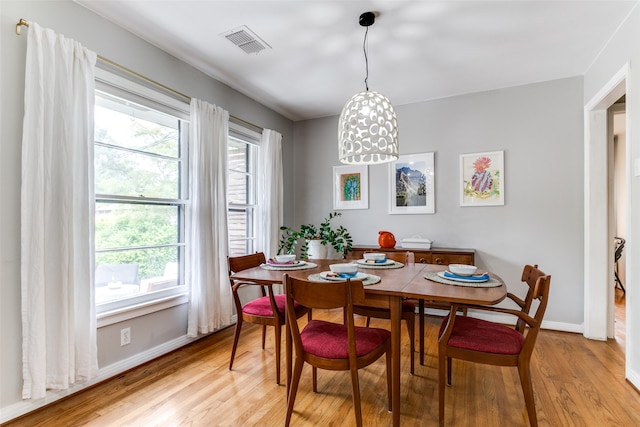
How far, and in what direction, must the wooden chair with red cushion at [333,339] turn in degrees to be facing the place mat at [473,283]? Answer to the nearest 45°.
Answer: approximately 45° to its right

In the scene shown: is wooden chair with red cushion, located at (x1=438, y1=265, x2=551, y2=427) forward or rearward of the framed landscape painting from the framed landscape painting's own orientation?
forward

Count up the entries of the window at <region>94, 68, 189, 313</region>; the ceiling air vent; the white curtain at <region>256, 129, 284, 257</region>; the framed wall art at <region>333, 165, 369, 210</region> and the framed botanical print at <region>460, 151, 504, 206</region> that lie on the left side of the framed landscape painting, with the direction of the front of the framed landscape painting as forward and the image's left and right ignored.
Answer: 1

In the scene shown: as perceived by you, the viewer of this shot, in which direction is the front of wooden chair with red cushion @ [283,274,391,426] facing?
facing away from the viewer and to the right of the viewer

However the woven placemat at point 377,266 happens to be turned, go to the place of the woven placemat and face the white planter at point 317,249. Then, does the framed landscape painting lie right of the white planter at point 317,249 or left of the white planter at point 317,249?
right

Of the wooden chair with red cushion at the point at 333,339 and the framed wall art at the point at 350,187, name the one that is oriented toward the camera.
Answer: the framed wall art

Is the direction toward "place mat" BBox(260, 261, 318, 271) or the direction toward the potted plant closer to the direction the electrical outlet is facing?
the place mat

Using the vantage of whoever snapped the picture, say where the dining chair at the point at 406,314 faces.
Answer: facing the viewer and to the left of the viewer

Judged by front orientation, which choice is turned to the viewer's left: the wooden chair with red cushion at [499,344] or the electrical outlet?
the wooden chair with red cushion

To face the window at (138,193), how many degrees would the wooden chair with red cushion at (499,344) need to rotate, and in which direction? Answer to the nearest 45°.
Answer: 0° — it already faces it

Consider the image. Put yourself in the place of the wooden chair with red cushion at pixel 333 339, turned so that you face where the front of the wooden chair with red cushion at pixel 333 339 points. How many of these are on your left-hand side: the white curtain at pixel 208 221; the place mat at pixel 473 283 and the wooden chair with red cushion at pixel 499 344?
1

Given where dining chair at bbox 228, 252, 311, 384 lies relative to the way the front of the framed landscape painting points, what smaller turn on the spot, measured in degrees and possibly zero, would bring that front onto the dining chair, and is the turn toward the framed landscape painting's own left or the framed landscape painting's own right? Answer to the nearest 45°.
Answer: approximately 45° to the framed landscape painting's own right

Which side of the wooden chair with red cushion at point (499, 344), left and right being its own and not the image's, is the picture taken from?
left

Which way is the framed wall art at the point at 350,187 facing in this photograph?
toward the camera

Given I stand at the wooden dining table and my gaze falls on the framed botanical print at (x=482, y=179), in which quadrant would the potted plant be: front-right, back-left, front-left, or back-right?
front-left

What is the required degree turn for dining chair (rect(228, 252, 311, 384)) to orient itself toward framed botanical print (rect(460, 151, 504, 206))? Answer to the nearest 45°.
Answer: approximately 45° to its left

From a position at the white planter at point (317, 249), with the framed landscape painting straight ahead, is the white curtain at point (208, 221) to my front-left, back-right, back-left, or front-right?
back-right
